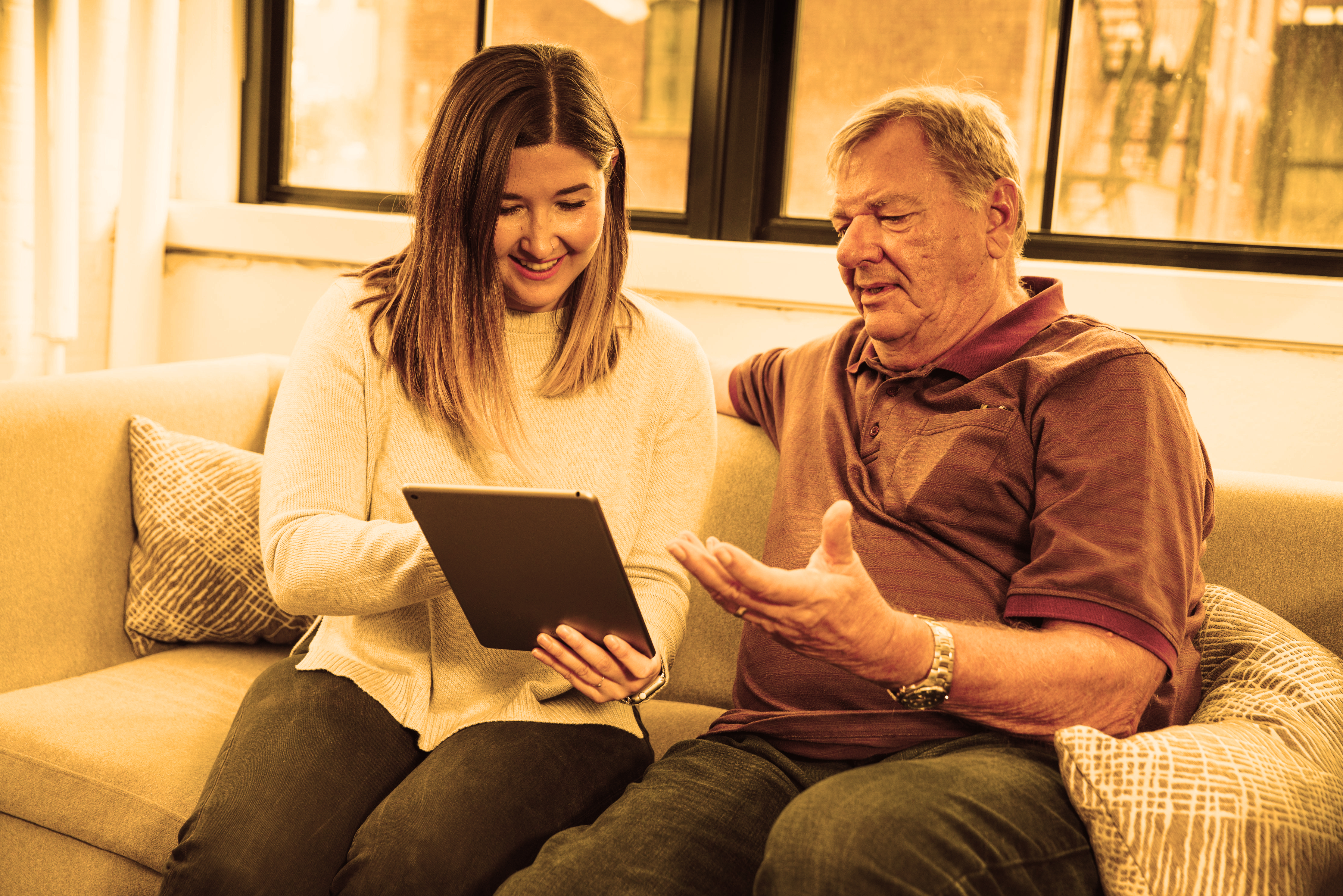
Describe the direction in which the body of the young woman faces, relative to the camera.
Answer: toward the camera

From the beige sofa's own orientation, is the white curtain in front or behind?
behind

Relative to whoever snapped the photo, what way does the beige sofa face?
facing the viewer

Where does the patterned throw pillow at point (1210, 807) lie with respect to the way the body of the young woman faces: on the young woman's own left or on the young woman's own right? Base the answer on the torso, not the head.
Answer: on the young woman's own left

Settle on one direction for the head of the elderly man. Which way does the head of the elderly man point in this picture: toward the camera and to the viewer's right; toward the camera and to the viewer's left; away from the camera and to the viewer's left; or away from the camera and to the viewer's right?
toward the camera and to the viewer's left

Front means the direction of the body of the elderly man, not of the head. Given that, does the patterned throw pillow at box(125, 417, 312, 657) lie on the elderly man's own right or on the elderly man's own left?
on the elderly man's own right

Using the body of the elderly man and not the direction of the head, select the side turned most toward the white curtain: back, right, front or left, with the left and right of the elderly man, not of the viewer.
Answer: right

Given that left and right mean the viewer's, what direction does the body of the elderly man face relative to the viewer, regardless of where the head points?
facing the viewer and to the left of the viewer
